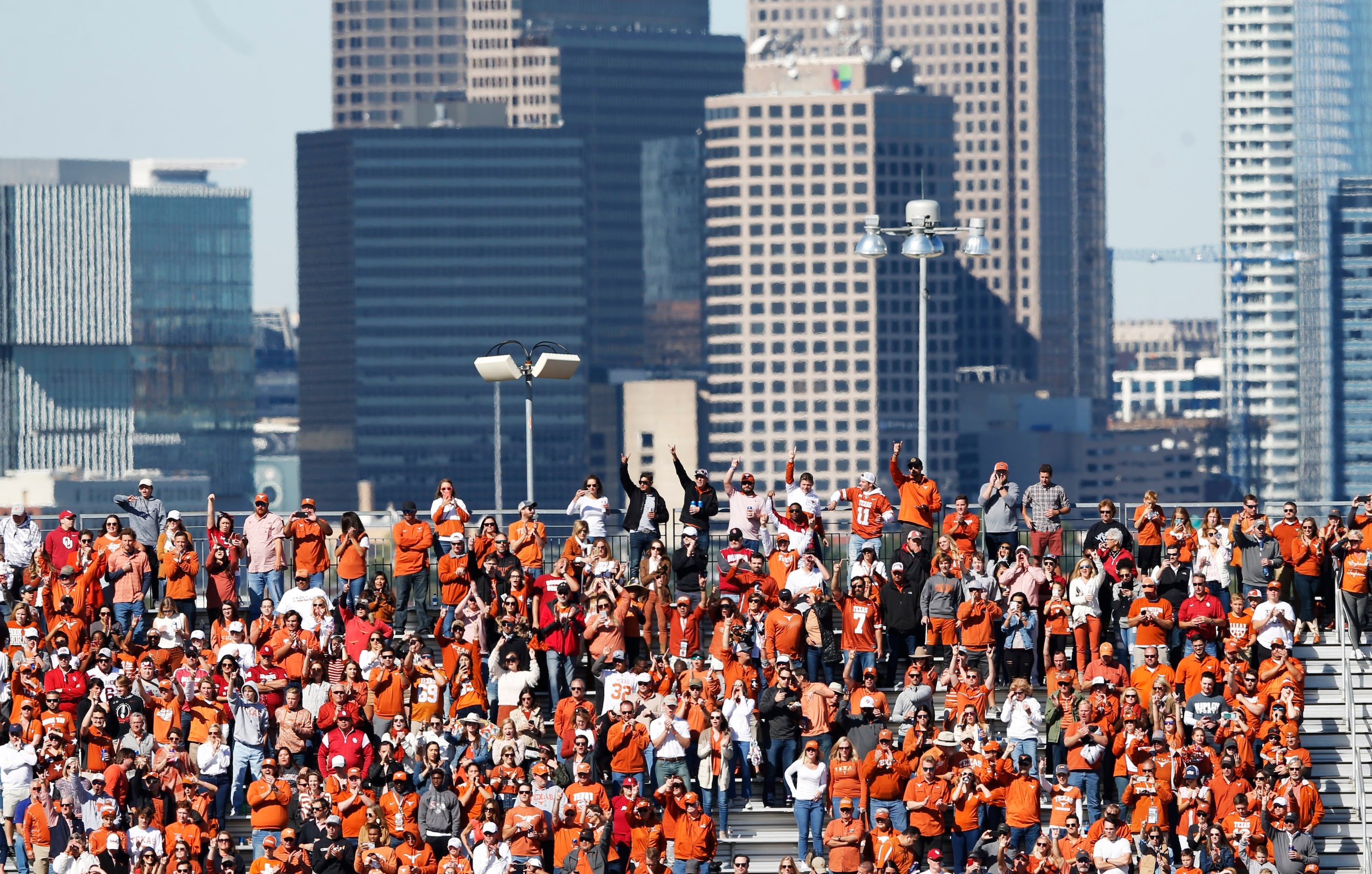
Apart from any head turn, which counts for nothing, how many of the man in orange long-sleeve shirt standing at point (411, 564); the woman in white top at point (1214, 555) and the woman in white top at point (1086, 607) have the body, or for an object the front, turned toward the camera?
3

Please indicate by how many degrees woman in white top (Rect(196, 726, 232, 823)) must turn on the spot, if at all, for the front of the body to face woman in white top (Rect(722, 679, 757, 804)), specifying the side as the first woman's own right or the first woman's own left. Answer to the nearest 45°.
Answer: approximately 90° to the first woman's own left

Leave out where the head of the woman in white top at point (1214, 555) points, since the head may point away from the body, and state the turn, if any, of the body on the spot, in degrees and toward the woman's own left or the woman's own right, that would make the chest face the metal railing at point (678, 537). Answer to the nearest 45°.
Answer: approximately 90° to the woman's own right

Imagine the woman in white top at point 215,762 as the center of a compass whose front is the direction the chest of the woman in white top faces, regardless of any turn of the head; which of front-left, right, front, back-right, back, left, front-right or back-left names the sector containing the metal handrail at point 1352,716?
left

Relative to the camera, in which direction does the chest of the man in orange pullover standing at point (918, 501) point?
toward the camera

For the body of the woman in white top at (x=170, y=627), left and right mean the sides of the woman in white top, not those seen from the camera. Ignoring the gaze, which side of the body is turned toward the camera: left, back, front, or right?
front

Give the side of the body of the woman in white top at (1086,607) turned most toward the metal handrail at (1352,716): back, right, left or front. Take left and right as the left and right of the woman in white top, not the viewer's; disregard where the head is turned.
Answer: left

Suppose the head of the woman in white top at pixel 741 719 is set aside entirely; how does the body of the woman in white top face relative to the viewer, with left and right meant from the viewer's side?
facing the viewer and to the left of the viewer

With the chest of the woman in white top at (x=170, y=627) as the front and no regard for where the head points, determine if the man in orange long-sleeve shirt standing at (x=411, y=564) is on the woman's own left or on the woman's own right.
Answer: on the woman's own left

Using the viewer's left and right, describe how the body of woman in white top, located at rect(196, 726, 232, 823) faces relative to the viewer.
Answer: facing the viewer

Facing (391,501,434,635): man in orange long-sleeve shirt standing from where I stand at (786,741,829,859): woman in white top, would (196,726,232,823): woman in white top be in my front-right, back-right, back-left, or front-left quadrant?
front-left

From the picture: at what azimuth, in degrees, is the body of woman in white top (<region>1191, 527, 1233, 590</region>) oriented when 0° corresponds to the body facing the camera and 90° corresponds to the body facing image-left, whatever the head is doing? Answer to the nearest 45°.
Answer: approximately 0°

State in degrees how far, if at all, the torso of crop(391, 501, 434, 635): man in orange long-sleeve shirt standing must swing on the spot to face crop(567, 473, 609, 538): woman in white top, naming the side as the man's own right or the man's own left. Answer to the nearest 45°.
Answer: approximately 90° to the man's own left
